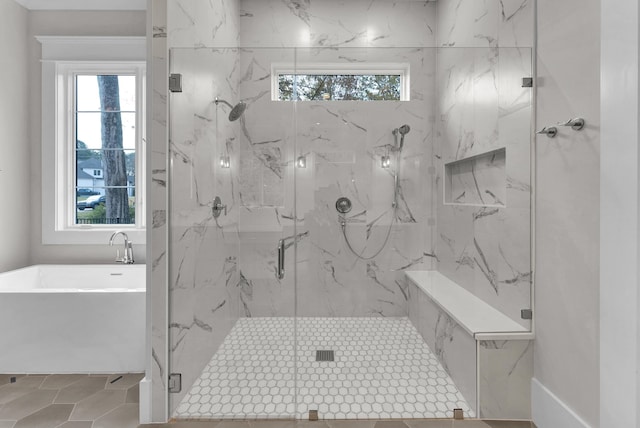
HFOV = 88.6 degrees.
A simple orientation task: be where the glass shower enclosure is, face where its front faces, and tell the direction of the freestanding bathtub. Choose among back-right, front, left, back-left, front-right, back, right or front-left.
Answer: right

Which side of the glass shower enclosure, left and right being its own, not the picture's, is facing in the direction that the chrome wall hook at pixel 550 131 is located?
left

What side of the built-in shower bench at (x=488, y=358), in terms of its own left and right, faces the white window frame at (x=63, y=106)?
front

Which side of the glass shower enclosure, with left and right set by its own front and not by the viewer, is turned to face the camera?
front

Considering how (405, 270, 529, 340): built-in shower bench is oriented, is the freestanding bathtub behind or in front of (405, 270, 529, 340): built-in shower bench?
in front

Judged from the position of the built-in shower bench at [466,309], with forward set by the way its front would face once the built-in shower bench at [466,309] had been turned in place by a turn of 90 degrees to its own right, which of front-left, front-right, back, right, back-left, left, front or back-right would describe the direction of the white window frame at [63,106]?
left

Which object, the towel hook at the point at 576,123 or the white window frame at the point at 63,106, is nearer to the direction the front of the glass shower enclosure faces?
the towel hook

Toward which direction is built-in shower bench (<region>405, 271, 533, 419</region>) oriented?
to the viewer's left

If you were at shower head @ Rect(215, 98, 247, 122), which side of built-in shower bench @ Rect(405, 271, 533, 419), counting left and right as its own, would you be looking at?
front
